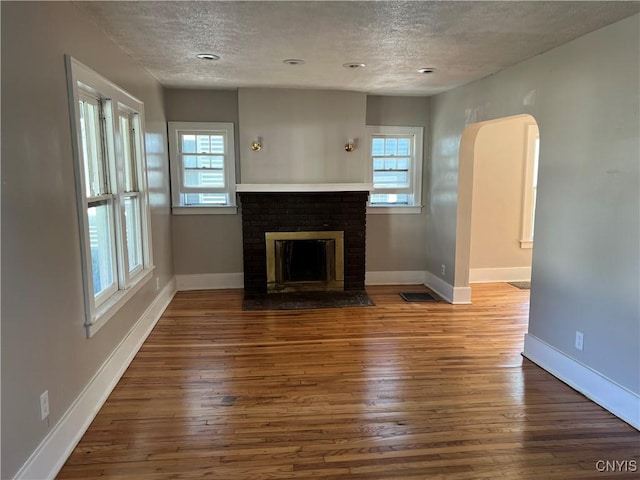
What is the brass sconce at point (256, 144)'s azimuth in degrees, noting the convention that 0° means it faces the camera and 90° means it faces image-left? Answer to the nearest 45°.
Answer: approximately 0°

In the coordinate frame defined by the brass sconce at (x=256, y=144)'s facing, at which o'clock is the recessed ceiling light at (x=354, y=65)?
The recessed ceiling light is roughly at 11 o'clock from the brass sconce.

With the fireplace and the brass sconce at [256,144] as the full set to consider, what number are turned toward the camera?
2

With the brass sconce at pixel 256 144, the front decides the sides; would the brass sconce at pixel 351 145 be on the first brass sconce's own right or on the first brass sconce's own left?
on the first brass sconce's own left

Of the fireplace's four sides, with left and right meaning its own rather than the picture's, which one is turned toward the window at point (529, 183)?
left

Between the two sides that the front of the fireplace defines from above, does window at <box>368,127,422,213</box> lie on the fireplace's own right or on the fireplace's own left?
on the fireplace's own left

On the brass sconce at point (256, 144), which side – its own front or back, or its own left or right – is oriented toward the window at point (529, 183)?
left

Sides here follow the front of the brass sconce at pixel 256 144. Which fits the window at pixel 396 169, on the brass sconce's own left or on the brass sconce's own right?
on the brass sconce's own left
